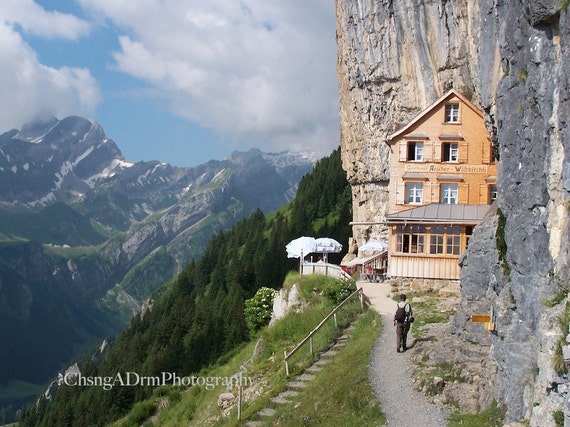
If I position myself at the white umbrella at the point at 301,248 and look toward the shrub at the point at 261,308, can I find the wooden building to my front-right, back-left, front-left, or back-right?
back-left

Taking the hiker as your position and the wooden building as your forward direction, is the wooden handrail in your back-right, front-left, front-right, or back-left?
front-left

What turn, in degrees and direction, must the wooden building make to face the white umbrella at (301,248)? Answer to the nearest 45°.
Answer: approximately 90° to its right

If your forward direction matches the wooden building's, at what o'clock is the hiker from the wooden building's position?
The hiker is roughly at 12 o'clock from the wooden building.

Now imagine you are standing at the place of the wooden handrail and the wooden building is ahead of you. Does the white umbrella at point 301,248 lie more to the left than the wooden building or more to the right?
left

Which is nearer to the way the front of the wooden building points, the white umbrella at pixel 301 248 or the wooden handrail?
the wooden handrail

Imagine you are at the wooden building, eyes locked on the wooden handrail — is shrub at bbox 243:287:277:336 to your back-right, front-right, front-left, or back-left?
front-right

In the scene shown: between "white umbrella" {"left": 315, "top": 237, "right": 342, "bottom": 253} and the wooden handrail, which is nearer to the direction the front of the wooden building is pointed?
the wooden handrail

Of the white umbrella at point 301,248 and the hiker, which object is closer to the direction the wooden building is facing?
the hiker

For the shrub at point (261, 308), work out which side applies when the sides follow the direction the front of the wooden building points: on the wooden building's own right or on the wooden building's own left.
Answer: on the wooden building's own right

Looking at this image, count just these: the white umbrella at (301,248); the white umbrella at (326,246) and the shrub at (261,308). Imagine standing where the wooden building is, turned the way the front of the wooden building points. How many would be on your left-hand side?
0

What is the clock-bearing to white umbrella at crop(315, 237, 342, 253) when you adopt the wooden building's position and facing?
The white umbrella is roughly at 4 o'clock from the wooden building.

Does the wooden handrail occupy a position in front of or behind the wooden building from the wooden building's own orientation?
in front

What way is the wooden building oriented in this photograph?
toward the camera

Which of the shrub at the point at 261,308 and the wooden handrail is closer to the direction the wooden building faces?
the wooden handrail
